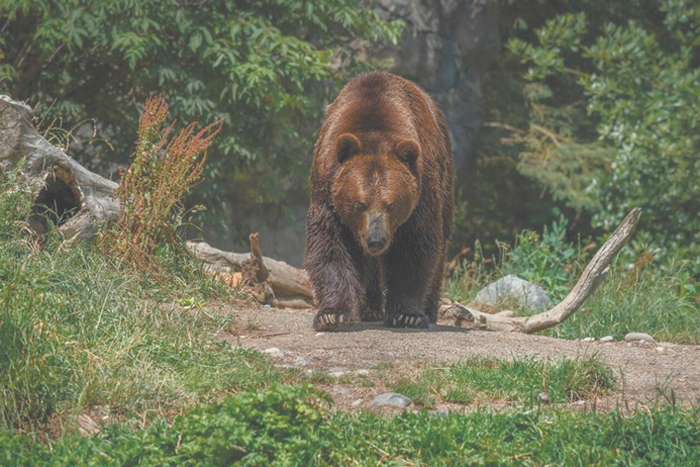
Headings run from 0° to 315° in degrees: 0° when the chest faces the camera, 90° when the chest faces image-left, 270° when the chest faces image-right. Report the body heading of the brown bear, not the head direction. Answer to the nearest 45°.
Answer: approximately 0°

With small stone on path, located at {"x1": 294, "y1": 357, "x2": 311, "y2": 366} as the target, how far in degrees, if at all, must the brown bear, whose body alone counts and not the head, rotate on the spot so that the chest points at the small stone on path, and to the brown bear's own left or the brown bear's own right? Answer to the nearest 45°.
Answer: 0° — it already faces it

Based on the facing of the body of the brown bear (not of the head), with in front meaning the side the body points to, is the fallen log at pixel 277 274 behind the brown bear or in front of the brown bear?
behind

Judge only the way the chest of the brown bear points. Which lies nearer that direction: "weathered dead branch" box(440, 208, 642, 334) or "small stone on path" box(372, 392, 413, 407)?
the small stone on path

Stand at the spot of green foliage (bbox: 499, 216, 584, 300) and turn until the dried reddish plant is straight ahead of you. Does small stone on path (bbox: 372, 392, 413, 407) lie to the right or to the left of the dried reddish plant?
left

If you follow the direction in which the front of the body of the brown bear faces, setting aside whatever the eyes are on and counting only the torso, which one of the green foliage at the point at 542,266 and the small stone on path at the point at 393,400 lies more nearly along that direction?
the small stone on path

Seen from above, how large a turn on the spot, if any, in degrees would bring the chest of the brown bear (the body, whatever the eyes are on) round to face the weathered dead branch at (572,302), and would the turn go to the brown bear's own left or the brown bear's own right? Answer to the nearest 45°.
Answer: approximately 135° to the brown bear's own left

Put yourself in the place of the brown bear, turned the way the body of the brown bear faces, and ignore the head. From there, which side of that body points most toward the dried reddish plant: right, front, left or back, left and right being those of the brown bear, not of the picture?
right

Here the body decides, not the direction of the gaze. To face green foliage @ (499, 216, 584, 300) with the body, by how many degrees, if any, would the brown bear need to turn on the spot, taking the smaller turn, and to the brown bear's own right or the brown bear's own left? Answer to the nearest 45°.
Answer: approximately 135° to the brown bear's own left

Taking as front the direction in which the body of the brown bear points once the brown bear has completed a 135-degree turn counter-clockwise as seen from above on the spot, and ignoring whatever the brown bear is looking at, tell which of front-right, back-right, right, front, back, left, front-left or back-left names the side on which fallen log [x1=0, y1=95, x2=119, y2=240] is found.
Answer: back-left

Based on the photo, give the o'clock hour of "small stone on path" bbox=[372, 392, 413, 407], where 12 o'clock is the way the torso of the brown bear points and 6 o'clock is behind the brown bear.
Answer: The small stone on path is roughly at 12 o'clock from the brown bear.
